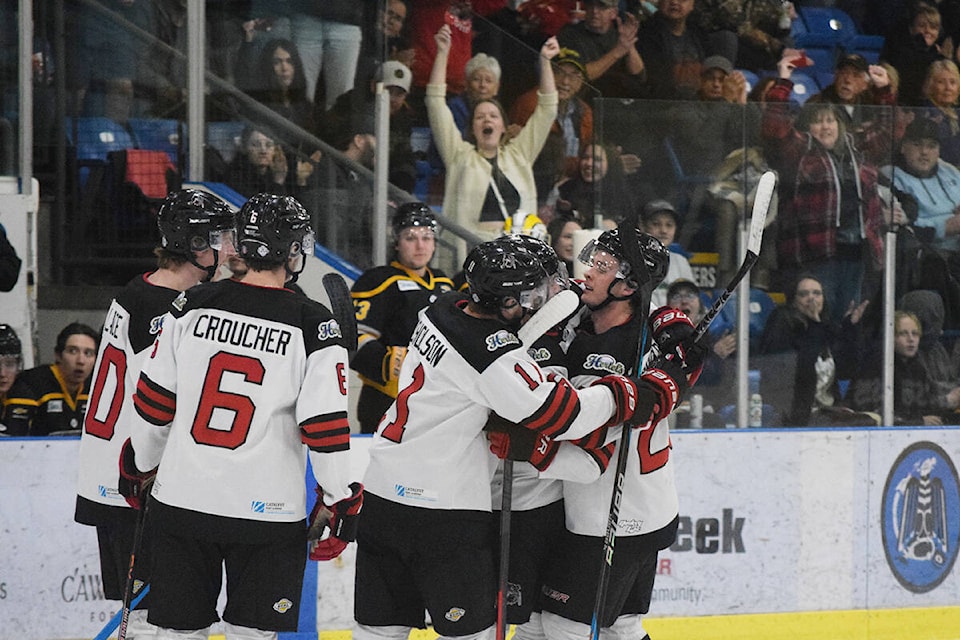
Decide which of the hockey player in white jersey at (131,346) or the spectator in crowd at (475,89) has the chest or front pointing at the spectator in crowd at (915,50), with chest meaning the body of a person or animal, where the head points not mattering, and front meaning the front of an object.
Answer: the hockey player in white jersey

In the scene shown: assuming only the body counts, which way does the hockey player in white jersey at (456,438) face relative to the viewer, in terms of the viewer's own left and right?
facing away from the viewer and to the right of the viewer

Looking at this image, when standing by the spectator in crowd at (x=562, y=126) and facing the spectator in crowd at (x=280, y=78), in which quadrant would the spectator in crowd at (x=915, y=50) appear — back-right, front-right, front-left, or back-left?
back-right

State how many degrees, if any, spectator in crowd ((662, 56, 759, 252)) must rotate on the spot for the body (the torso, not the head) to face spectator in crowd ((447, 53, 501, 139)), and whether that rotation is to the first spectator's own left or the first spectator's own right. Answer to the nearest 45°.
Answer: approximately 90° to the first spectator's own right

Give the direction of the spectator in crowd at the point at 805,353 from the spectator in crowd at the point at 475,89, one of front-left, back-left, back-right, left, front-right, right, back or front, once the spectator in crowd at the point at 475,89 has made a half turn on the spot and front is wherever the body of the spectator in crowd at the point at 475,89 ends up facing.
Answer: right

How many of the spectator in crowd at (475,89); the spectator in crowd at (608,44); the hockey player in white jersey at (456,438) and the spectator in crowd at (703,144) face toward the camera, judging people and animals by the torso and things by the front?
3

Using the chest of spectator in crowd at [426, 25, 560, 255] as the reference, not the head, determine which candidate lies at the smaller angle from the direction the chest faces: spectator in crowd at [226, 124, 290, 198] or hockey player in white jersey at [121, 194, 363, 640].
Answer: the hockey player in white jersey
